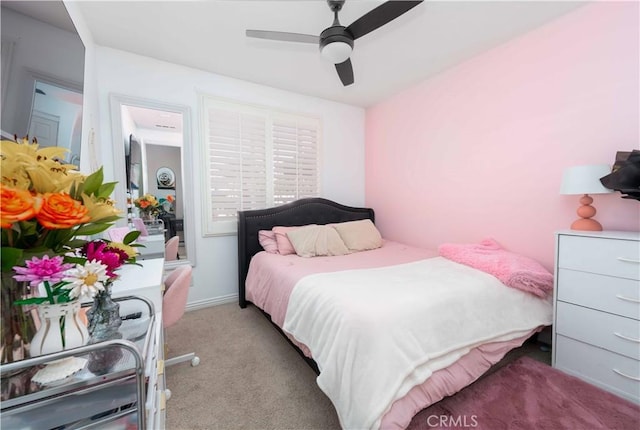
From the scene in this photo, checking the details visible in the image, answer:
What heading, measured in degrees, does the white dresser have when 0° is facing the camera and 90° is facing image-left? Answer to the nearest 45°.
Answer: approximately 45°

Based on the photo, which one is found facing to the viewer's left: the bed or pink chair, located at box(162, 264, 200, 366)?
the pink chair

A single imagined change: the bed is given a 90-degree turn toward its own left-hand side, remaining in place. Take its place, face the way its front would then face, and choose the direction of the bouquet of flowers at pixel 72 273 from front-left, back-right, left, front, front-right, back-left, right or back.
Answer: back

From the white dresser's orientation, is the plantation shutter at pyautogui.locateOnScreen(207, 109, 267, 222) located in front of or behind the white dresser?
in front

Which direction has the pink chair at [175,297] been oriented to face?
to the viewer's left

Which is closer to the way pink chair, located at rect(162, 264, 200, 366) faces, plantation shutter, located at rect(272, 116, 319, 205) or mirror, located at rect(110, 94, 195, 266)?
the mirror

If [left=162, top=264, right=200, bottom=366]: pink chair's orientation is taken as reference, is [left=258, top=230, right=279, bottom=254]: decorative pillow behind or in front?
behind

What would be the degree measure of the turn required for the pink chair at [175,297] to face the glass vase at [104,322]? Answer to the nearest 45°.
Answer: approximately 90° to its left

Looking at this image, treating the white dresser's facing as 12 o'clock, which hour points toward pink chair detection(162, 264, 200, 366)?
The pink chair is roughly at 12 o'clock from the white dresser.

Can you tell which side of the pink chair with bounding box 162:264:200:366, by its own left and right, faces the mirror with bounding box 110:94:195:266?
right

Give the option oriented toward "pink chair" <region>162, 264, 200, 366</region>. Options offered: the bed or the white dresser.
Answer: the white dresser

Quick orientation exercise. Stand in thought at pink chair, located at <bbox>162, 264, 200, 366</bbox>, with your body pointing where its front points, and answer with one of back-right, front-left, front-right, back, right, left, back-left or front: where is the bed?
back-left

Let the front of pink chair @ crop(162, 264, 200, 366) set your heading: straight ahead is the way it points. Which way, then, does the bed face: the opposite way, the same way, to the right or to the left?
to the left

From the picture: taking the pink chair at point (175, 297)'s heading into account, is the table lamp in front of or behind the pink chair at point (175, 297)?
behind
